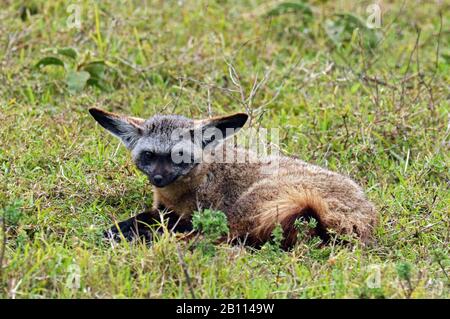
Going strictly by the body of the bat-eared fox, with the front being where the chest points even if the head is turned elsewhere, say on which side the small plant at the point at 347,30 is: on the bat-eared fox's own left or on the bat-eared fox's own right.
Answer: on the bat-eared fox's own right

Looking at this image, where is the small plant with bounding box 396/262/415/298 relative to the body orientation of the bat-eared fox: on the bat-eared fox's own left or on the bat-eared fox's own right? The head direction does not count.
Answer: on the bat-eared fox's own left

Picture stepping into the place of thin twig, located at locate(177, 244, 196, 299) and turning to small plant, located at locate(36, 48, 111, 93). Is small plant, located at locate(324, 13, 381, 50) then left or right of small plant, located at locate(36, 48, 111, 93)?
right

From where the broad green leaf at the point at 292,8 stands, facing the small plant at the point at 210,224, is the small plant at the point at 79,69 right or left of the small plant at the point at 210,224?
right

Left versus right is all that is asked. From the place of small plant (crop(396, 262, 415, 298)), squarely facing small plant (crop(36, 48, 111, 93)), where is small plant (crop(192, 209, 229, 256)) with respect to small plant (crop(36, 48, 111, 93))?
left

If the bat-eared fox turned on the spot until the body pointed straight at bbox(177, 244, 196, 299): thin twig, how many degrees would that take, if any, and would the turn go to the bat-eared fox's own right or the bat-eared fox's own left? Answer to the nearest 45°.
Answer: approximately 90° to the bat-eared fox's own left

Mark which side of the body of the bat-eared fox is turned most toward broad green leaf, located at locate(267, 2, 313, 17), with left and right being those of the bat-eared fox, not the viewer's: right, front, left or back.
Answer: right

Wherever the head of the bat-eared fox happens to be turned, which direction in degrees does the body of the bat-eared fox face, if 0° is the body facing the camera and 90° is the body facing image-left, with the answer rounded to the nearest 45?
approximately 90°
